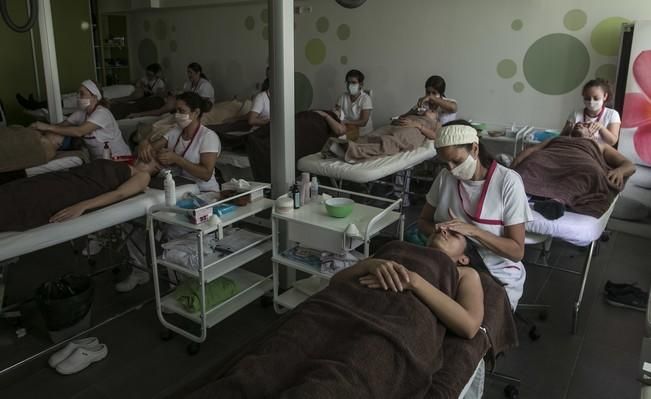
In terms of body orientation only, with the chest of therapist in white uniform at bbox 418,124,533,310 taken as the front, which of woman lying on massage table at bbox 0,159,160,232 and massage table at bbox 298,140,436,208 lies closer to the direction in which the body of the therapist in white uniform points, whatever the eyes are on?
the woman lying on massage table

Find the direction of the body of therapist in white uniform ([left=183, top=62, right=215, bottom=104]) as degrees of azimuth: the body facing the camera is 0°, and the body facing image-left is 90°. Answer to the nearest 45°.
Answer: approximately 45°

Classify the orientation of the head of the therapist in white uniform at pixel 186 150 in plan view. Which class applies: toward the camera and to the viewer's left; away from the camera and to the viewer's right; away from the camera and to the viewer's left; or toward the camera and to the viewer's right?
toward the camera and to the viewer's left

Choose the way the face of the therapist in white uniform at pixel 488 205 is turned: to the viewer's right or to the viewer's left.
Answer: to the viewer's left

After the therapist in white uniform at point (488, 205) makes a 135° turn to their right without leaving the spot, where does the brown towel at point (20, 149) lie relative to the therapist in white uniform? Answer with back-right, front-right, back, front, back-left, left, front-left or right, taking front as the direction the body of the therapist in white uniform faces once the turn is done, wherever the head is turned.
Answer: left

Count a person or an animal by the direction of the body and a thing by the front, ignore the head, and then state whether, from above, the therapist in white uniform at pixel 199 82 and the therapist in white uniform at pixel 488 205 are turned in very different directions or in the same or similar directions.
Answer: same or similar directions

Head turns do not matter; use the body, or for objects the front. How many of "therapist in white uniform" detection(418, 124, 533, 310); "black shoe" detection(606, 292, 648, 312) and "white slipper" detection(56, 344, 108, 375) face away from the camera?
0

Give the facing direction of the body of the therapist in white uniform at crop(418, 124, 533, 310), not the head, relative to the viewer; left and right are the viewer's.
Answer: facing the viewer and to the left of the viewer

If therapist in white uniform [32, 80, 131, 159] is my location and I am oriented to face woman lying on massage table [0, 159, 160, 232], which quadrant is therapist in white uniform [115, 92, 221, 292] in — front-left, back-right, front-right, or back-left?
front-left

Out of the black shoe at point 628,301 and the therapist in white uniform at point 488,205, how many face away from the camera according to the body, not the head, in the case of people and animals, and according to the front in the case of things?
0

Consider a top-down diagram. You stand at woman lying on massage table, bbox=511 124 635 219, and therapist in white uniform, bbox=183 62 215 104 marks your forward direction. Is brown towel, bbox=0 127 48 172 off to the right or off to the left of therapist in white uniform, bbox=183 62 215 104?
left
